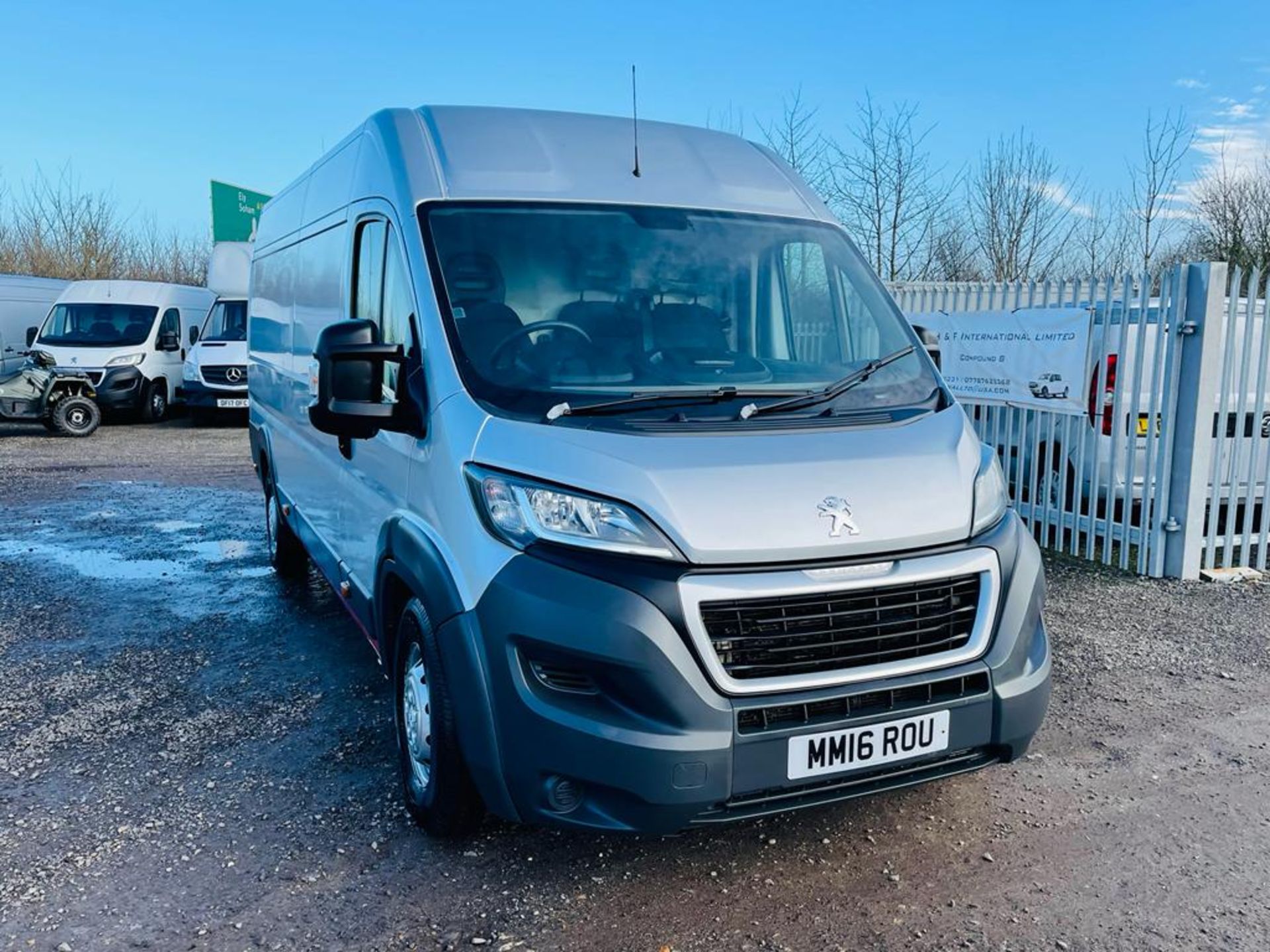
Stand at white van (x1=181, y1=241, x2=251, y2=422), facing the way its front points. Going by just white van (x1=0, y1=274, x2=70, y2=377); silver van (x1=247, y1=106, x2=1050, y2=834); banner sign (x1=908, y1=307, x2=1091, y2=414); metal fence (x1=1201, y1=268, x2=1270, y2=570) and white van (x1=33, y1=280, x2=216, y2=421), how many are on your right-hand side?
2

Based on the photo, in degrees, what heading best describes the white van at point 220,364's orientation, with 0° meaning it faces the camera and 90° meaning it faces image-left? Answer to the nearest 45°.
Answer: approximately 45°

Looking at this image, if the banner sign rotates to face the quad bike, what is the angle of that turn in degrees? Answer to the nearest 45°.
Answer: approximately 90° to its right

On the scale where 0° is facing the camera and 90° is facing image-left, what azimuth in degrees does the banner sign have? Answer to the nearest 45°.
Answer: approximately 0°
